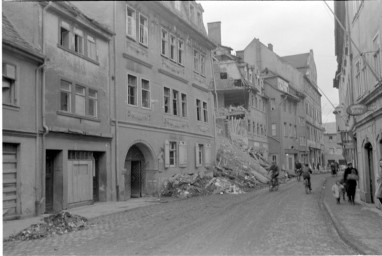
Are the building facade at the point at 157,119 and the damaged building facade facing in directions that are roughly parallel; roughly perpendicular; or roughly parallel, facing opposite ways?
roughly parallel

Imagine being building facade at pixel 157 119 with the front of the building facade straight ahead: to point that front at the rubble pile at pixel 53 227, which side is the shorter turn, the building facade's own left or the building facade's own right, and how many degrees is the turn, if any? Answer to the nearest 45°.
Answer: approximately 45° to the building facade's own right

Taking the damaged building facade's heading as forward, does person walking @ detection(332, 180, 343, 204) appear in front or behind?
in front

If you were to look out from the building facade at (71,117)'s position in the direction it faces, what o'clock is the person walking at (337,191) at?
The person walking is roughly at 11 o'clock from the building facade.

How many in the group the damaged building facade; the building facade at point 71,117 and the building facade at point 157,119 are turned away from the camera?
0

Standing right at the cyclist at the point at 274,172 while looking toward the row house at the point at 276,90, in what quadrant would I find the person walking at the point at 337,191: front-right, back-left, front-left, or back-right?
back-right

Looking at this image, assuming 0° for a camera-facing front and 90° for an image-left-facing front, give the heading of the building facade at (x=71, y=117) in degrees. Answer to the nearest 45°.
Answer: approximately 315°

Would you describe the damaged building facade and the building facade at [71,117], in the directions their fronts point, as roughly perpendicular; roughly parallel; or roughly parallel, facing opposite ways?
roughly parallel

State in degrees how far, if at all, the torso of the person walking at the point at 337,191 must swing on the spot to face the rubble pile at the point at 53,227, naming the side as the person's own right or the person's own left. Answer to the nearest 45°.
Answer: approximately 45° to the person's own right

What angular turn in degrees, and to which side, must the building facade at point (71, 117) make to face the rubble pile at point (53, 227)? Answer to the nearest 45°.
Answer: approximately 45° to its right

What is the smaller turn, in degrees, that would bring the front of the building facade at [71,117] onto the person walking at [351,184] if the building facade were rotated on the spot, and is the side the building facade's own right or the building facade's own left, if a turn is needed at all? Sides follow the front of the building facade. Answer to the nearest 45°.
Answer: approximately 45° to the building facade's own left

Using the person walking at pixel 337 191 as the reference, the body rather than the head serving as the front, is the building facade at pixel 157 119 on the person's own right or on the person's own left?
on the person's own right

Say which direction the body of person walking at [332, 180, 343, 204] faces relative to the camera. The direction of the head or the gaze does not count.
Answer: toward the camera
